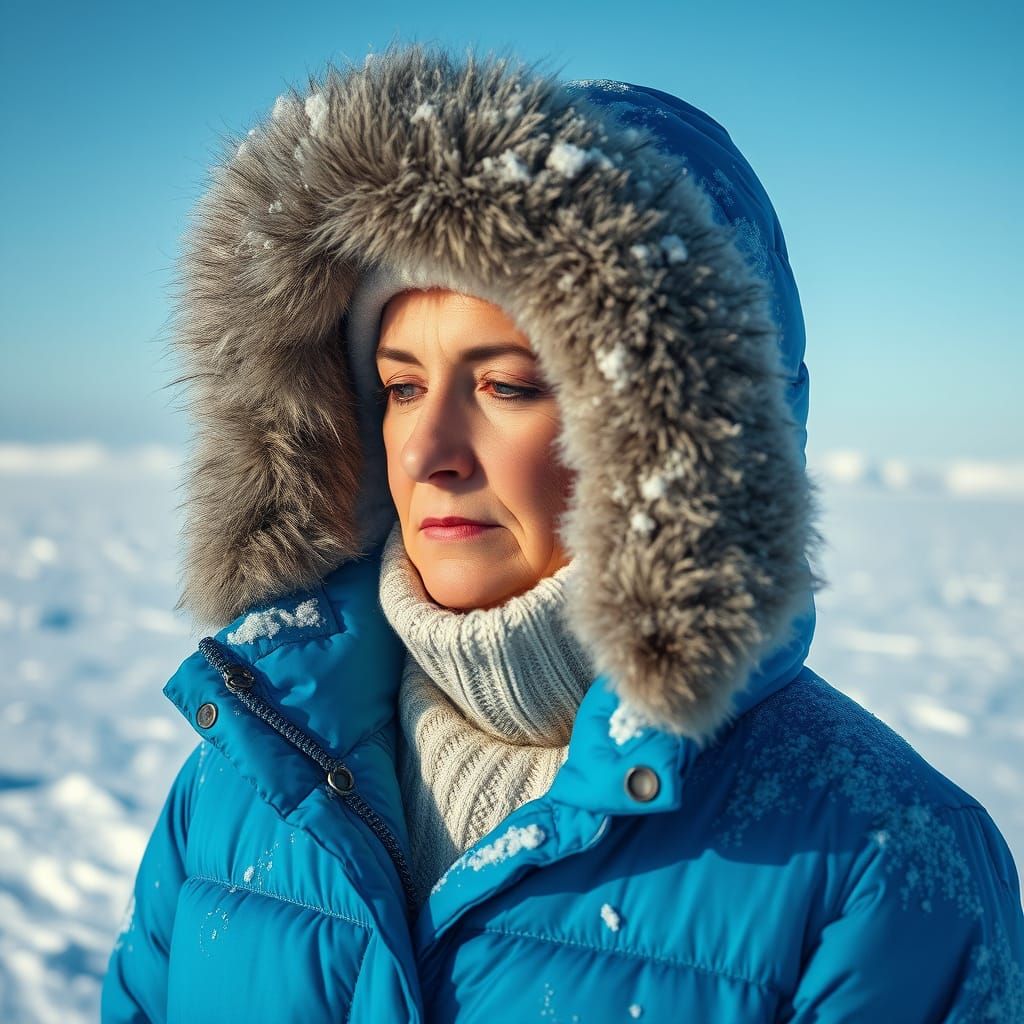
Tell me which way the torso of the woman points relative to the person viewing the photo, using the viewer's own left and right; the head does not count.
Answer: facing the viewer and to the left of the viewer

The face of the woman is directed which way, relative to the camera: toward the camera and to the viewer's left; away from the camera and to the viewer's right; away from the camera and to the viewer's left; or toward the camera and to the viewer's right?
toward the camera and to the viewer's left
